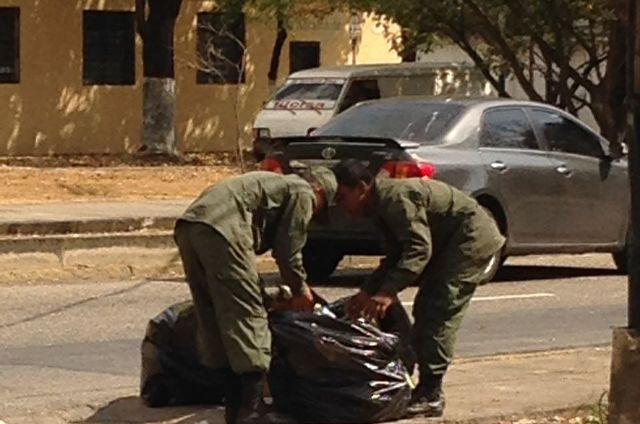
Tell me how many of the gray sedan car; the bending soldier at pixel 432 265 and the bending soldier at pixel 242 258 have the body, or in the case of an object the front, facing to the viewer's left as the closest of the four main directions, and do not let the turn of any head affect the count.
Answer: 1

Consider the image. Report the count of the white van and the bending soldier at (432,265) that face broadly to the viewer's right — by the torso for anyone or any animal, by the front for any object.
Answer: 0

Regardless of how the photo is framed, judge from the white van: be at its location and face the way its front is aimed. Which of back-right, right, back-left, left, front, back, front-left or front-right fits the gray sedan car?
front-left

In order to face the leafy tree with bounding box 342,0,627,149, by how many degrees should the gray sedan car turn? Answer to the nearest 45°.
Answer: approximately 45° to its left

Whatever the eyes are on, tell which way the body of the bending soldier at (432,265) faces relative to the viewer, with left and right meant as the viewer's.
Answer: facing to the left of the viewer

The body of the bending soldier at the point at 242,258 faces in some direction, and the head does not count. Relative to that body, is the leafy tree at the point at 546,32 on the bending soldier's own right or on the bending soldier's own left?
on the bending soldier's own left

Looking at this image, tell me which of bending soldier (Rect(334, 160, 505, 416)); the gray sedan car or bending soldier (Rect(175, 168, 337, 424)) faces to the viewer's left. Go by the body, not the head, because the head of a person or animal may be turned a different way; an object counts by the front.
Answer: bending soldier (Rect(334, 160, 505, 416))

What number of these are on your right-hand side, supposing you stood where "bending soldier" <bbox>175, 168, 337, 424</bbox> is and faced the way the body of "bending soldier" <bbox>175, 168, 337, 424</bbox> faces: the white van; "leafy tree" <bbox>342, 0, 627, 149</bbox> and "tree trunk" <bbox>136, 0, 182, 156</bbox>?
0

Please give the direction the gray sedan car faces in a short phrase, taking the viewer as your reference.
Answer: facing away from the viewer and to the right of the viewer

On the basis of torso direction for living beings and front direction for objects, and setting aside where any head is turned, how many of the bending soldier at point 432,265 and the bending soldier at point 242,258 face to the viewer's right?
1

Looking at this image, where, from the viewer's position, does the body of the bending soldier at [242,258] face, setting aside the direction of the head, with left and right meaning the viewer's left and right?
facing to the right of the viewer

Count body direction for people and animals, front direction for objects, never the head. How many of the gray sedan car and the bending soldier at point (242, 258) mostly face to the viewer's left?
0

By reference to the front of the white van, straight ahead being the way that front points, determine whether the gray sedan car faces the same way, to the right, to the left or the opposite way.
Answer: the opposite way

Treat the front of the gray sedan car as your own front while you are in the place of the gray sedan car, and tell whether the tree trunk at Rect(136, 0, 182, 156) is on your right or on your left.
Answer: on your left
